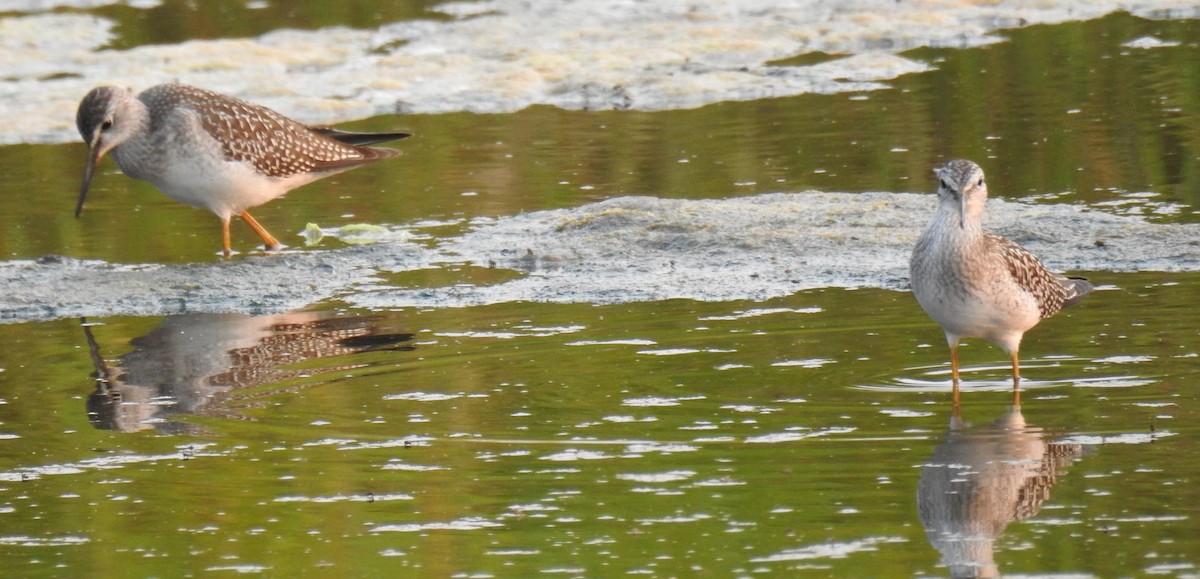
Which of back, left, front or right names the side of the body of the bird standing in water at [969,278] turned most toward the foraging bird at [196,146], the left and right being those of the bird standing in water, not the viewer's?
right

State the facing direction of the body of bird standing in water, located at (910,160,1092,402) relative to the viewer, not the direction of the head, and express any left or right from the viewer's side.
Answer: facing the viewer and to the left of the viewer

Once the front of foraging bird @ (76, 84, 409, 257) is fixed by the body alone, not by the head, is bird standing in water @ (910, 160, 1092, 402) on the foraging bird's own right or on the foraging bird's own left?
on the foraging bird's own left

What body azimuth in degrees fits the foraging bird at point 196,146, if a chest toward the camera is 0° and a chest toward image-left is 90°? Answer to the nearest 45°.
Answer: approximately 90°

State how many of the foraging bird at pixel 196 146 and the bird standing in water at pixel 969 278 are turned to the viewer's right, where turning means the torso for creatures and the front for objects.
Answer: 0
